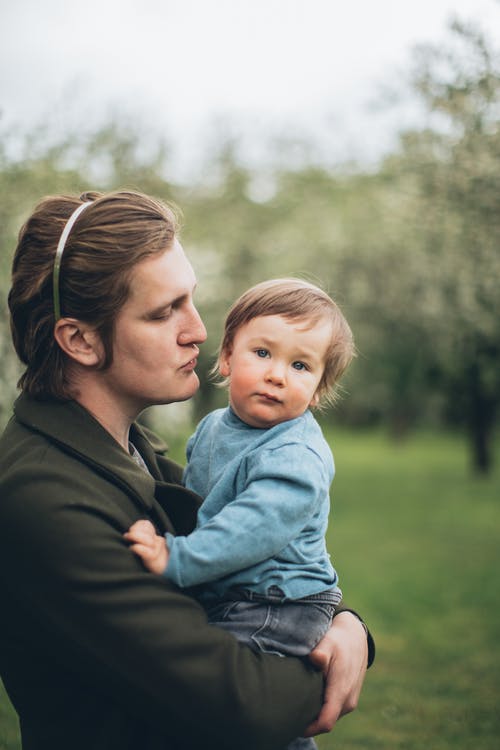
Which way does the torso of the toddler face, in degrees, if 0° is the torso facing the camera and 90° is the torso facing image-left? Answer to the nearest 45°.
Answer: approximately 45°

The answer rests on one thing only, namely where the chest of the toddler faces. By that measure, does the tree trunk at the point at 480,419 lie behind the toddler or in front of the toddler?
behind
